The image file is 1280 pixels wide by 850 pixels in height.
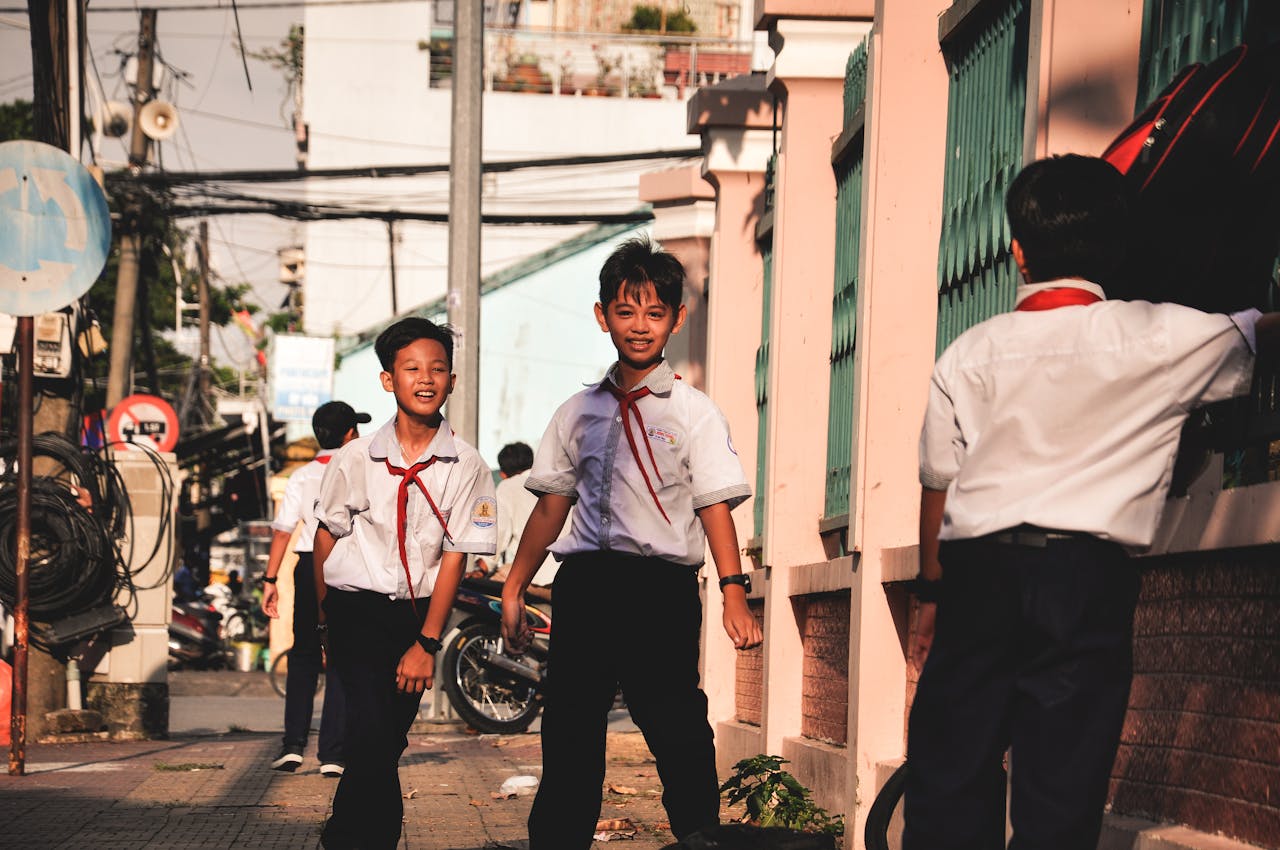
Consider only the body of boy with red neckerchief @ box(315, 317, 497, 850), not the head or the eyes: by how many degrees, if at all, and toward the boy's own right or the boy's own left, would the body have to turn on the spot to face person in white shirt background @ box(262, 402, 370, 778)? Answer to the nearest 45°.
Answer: approximately 180°

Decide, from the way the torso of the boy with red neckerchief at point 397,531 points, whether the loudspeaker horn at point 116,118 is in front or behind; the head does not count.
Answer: behind

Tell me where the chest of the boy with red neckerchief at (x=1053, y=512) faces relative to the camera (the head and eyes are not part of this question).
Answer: away from the camera

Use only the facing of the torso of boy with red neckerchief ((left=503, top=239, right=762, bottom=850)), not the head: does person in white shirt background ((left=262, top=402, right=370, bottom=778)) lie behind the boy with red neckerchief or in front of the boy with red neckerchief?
behind

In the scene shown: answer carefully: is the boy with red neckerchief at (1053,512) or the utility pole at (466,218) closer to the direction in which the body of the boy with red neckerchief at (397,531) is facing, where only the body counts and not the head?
the boy with red neckerchief

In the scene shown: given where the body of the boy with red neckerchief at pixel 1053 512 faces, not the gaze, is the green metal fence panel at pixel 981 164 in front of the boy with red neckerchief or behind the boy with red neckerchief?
in front

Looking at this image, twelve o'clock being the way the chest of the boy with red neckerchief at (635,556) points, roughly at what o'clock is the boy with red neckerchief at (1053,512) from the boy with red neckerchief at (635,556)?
the boy with red neckerchief at (1053,512) is roughly at 11 o'clock from the boy with red neckerchief at (635,556).

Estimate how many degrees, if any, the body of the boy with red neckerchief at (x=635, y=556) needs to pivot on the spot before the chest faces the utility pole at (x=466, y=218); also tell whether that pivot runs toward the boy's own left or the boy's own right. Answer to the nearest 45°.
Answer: approximately 180°

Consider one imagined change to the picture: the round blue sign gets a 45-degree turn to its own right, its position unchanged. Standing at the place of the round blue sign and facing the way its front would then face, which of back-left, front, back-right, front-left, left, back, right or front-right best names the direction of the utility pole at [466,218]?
back

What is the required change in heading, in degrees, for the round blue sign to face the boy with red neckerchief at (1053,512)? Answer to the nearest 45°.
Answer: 0° — it already faces them
